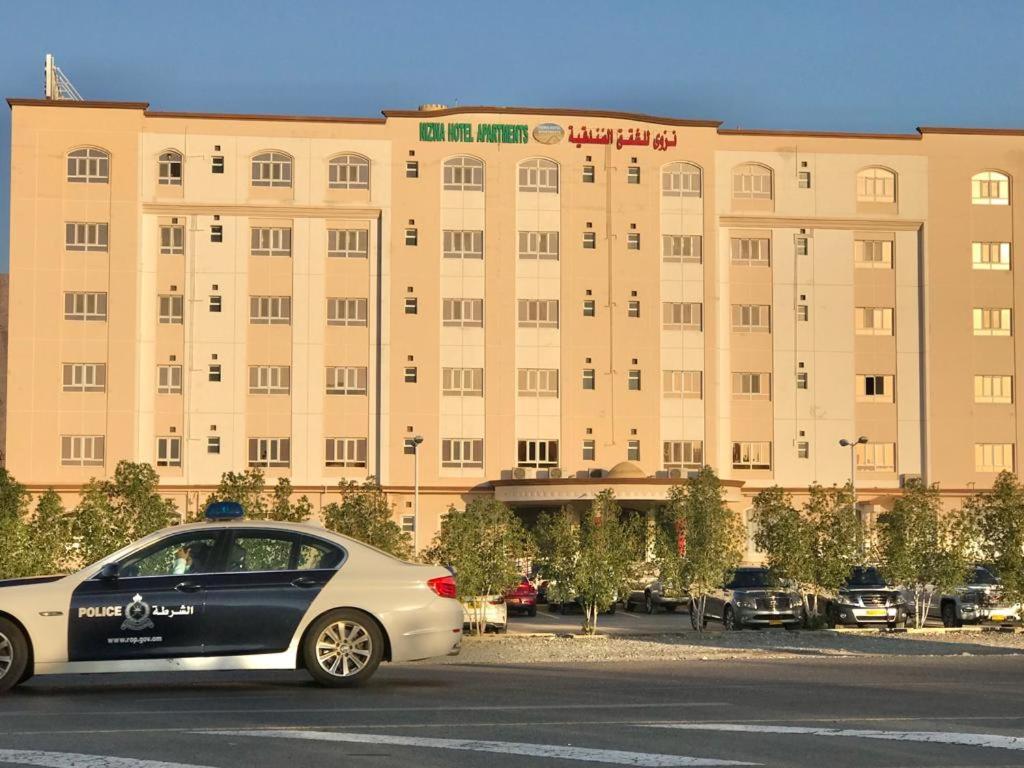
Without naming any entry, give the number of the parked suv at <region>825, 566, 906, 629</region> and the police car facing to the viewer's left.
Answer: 1

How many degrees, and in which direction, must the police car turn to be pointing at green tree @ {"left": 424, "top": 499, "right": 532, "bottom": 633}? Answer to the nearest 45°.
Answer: approximately 90° to its right

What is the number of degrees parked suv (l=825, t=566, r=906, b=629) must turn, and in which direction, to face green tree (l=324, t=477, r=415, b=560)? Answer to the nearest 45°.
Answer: approximately 90° to its right

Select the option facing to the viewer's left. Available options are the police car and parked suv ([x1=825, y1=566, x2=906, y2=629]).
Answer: the police car

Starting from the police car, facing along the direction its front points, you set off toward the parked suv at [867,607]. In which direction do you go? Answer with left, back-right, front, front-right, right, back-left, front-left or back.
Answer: back-right

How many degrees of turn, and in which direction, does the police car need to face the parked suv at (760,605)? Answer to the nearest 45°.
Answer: approximately 135° to its right

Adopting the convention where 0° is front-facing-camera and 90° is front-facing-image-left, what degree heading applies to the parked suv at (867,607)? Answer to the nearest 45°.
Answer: approximately 0°

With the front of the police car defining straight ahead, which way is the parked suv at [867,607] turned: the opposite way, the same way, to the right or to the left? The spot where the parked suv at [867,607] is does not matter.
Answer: to the left

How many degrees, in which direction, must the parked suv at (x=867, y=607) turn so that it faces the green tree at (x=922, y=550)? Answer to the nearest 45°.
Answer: approximately 45° to its left

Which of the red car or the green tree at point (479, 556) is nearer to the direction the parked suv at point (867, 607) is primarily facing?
the green tree

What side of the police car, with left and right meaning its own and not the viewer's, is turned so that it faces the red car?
right

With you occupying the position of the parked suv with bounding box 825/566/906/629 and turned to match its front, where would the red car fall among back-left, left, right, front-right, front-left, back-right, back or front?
back-right

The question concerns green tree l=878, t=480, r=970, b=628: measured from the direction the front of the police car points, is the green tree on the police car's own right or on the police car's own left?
on the police car's own right

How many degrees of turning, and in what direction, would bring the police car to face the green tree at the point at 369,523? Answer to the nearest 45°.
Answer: approximately 90° to its right

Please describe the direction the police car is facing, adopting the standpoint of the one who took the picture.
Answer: facing to the left of the viewer
